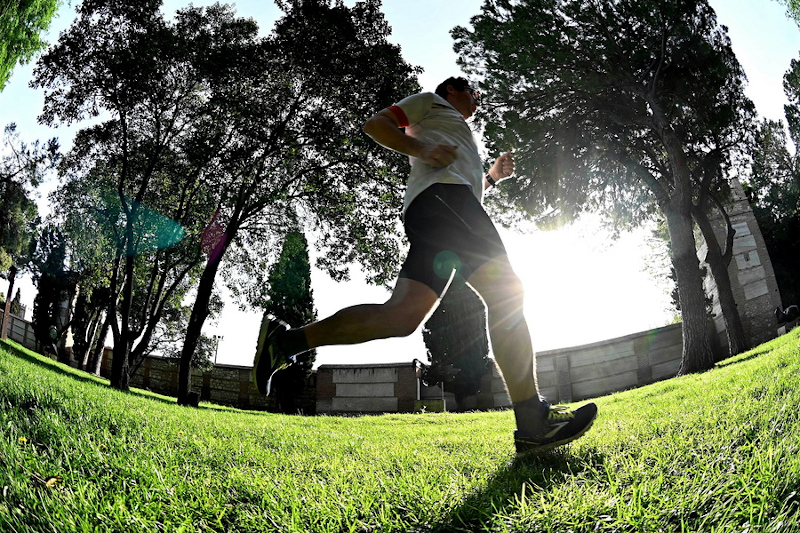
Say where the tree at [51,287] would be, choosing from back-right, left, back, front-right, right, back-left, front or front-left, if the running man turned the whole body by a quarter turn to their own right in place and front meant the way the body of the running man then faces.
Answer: back-right

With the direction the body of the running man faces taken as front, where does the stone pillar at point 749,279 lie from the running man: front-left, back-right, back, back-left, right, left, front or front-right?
front-left

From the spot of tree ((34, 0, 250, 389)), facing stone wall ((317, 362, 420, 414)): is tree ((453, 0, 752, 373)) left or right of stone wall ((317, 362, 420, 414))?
right

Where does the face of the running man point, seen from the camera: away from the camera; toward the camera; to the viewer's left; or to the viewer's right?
to the viewer's right

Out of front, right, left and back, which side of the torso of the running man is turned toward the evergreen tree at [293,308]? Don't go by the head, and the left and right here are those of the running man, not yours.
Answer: left

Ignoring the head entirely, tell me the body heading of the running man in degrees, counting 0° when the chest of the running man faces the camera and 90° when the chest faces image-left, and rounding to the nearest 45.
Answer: approximately 270°
